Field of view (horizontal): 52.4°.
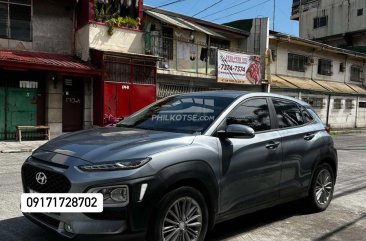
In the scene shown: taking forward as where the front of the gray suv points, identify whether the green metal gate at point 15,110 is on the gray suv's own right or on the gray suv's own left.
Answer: on the gray suv's own right

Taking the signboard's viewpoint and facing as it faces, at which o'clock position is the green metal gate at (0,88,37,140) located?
The green metal gate is roughly at 3 o'clock from the signboard.

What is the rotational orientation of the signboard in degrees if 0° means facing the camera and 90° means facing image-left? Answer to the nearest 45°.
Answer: approximately 315°

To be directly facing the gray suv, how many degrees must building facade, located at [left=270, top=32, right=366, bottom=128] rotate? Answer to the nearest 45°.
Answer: approximately 45° to its right

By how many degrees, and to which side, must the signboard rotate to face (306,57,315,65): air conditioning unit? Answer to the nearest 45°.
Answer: approximately 90° to its left

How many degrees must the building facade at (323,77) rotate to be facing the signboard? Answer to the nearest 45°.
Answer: approximately 90° to its right
